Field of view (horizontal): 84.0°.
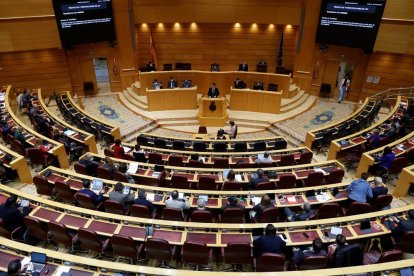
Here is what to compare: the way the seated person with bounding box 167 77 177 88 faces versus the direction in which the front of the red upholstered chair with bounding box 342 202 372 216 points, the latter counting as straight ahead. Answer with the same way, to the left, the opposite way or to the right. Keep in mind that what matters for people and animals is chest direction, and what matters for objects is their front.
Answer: the opposite way

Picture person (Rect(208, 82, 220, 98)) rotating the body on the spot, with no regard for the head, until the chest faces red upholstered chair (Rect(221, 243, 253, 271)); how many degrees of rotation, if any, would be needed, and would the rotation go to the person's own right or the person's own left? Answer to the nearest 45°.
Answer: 0° — they already face it

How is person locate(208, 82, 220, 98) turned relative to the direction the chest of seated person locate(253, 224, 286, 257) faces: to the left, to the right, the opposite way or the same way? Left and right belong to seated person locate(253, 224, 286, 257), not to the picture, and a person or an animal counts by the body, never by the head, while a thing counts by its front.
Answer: the opposite way

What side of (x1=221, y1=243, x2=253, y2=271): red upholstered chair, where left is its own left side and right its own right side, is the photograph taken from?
back

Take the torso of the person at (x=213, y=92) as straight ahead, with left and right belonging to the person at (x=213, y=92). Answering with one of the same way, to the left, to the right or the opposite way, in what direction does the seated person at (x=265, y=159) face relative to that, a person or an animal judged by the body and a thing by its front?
the opposite way

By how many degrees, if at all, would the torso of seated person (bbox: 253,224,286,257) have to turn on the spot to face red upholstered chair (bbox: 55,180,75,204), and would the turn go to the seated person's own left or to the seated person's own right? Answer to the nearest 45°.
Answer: approximately 90° to the seated person's own left

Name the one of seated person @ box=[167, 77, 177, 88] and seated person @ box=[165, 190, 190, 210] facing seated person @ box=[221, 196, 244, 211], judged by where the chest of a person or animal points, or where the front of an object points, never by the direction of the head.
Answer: seated person @ box=[167, 77, 177, 88]

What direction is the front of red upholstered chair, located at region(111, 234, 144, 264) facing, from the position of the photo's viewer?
facing away from the viewer and to the right of the viewer

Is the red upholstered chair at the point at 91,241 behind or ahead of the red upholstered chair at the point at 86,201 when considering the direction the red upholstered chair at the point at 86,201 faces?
behind

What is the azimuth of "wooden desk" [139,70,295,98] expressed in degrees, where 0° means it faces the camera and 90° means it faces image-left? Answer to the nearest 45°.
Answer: approximately 0°
